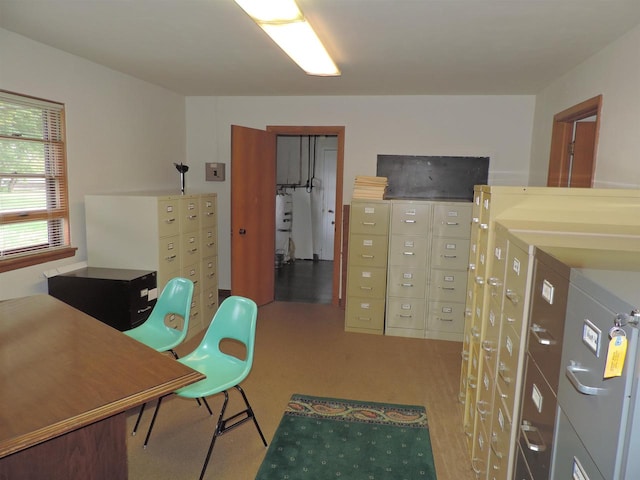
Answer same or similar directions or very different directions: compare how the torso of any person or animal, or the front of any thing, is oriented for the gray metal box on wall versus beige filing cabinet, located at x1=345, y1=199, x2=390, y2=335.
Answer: same or similar directions

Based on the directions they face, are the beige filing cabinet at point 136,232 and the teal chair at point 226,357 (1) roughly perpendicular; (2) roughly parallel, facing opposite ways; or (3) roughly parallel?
roughly perpendicular

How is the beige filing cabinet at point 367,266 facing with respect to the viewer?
toward the camera

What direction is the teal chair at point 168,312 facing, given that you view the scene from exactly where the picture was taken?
facing the viewer and to the left of the viewer

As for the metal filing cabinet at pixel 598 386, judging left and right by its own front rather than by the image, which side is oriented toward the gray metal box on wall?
right

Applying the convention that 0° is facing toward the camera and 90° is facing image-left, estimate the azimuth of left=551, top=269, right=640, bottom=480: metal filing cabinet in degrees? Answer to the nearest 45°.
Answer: approximately 45°

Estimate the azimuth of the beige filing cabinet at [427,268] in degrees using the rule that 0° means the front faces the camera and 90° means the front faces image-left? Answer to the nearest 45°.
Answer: approximately 0°

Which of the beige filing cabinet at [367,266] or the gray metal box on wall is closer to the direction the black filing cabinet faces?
the beige filing cabinet

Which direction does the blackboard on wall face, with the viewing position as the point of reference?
facing the viewer

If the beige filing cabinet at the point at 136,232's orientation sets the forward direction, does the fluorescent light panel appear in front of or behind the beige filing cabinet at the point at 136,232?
in front

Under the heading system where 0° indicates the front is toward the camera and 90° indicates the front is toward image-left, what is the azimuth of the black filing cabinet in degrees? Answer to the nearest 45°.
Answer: approximately 315°

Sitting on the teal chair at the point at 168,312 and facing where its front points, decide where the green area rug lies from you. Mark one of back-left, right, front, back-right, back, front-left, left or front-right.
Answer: left

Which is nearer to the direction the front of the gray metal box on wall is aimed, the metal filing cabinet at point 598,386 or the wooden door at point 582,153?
the metal filing cabinet

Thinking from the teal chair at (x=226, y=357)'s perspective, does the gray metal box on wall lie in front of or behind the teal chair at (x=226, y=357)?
behind

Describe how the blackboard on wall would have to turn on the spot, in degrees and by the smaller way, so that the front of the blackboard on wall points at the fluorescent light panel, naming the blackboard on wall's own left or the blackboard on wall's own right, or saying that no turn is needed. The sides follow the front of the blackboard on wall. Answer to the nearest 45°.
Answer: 0° — it already faces it

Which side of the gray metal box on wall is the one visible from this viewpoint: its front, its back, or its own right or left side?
front

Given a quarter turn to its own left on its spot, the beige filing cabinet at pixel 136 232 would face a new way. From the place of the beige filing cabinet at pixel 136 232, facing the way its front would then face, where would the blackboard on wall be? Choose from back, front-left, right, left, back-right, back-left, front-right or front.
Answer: front-right

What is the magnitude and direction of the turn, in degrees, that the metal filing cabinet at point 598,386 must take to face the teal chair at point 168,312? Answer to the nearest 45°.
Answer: approximately 45° to its right
